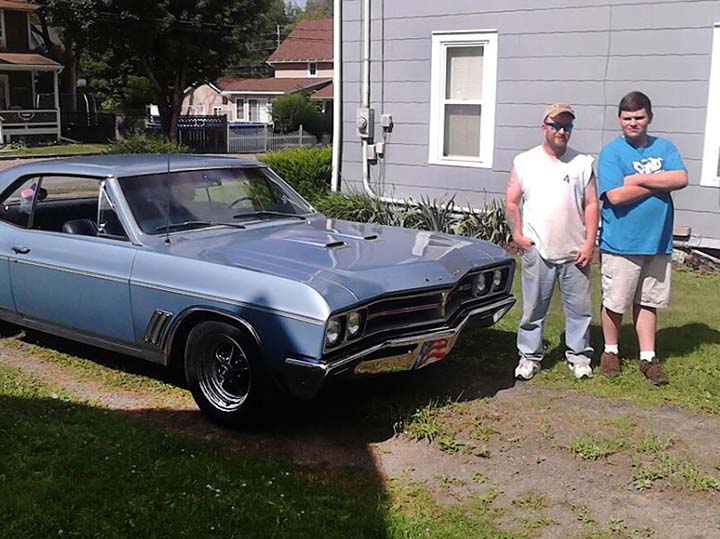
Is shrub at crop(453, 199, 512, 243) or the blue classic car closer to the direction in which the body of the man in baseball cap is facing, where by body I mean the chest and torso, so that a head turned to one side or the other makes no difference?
the blue classic car

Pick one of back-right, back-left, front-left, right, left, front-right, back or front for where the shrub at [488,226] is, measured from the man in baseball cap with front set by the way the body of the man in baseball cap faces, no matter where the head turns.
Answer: back

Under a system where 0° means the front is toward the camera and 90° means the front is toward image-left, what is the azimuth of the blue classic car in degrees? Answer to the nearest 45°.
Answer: approximately 315°

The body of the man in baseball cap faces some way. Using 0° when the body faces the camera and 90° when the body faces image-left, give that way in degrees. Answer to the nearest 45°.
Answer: approximately 0°

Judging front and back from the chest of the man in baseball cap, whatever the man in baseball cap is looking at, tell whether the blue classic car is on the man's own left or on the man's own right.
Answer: on the man's own right

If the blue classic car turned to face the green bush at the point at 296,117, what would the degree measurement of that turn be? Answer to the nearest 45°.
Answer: approximately 135° to its left

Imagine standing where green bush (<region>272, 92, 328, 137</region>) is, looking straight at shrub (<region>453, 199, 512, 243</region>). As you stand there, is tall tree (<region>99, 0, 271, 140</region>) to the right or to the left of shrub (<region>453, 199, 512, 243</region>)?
right

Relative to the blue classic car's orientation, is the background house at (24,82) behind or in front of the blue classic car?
behind

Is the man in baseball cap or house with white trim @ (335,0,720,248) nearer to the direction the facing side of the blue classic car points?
the man in baseball cap

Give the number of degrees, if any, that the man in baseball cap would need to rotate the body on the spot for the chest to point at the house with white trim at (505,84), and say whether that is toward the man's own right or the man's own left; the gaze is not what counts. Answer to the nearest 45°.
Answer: approximately 180°
